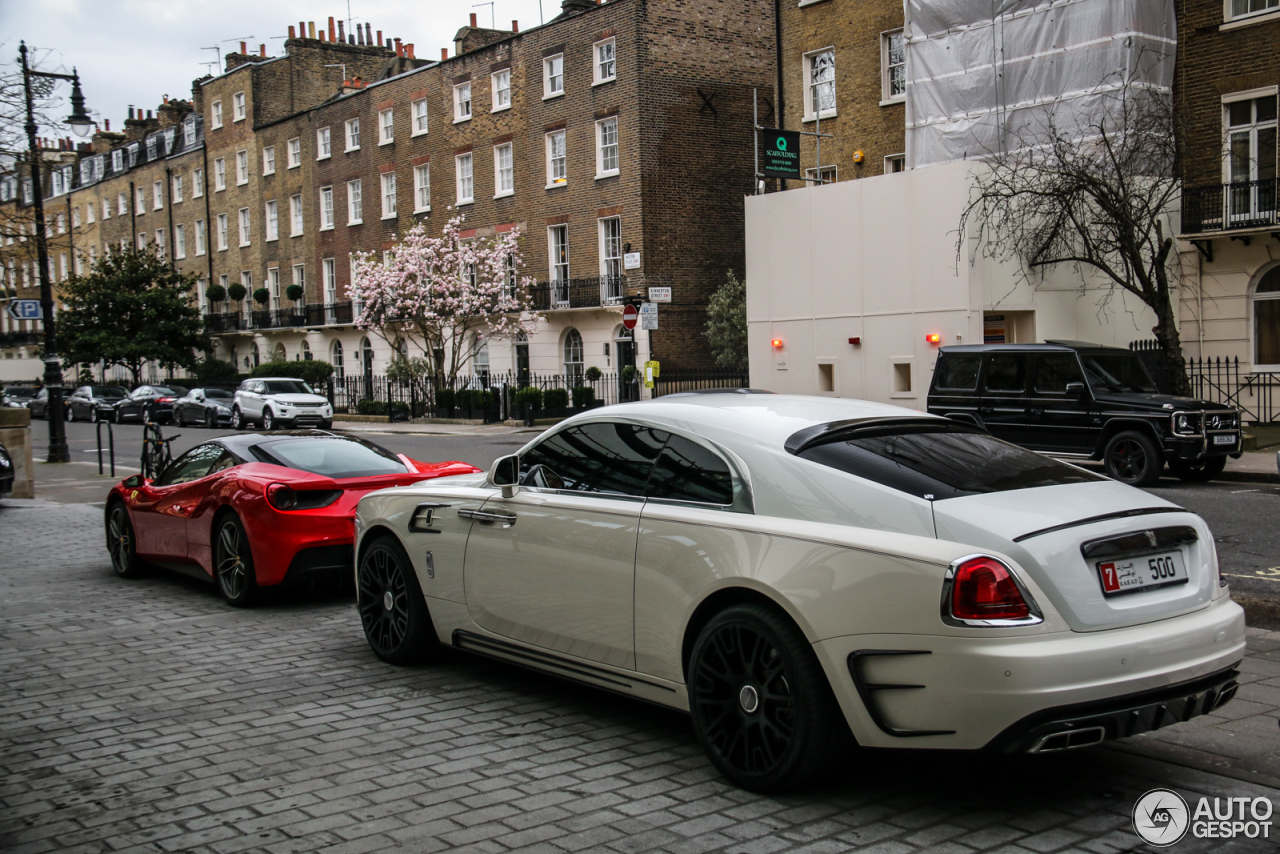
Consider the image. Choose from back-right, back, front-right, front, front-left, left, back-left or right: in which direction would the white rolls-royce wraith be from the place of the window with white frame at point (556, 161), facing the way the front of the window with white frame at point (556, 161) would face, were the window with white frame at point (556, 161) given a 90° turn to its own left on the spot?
front-right

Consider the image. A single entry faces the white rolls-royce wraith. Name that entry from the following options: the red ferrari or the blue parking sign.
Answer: the blue parking sign

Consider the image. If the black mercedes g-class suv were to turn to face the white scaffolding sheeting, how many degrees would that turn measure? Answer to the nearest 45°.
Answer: approximately 135° to its left

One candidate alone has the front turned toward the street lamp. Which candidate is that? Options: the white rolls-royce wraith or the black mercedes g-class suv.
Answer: the white rolls-royce wraith

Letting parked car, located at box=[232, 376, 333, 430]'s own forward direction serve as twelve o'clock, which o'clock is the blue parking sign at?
The blue parking sign is roughly at 2 o'clock from the parked car.

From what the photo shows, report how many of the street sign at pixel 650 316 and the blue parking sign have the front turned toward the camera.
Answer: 2

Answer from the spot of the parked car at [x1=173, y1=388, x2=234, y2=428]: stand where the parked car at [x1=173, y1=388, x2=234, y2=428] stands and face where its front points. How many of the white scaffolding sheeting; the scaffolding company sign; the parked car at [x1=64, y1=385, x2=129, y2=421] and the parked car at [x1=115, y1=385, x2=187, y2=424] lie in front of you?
2

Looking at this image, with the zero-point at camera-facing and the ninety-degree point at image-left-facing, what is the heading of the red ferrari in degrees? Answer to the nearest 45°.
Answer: approximately 135°
